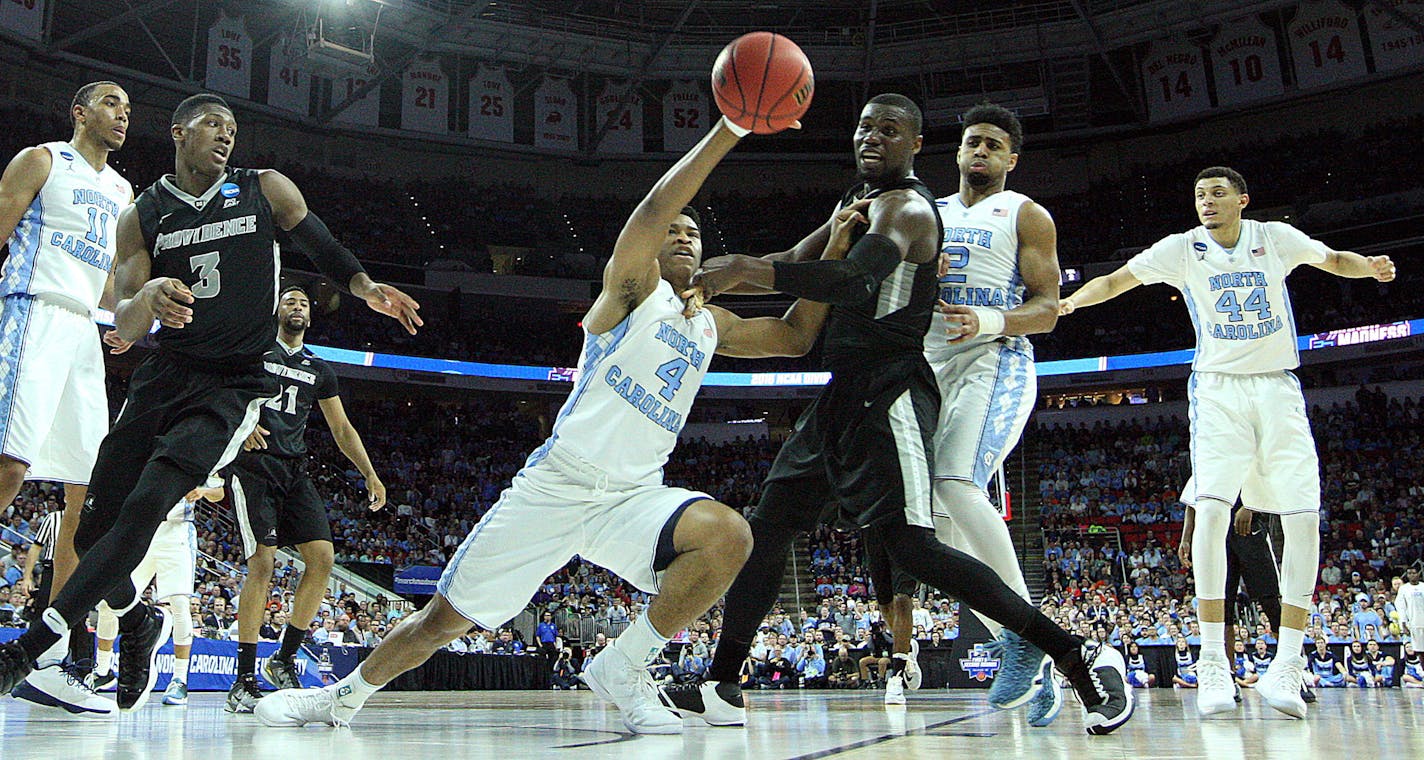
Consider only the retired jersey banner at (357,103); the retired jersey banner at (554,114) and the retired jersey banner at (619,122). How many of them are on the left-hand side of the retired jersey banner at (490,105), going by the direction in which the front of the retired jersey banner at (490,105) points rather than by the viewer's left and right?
2

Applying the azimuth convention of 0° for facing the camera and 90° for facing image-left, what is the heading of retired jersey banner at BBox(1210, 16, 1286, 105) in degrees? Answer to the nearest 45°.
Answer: approximately 0°

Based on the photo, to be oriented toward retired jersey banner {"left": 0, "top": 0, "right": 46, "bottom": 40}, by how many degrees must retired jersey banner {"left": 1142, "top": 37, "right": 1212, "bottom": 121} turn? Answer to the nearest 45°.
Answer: approximately 45° to its right

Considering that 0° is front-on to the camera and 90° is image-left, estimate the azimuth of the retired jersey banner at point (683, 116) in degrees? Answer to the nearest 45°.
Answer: approximately 0°

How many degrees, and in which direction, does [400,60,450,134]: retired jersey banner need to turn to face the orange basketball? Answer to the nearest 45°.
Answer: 0° — it already faces it

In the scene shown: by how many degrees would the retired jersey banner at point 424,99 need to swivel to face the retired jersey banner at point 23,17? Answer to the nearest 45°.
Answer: approximately 45° to its right
